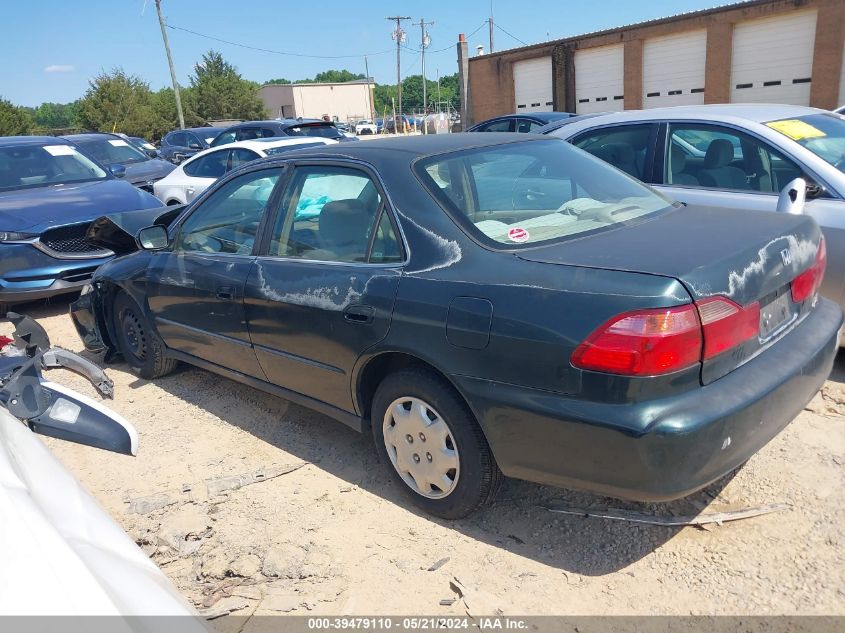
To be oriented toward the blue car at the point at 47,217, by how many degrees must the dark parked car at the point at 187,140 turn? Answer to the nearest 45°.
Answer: approximately 45° to its right

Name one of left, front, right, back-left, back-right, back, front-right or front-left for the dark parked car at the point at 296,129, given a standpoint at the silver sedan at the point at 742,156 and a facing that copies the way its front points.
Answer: back

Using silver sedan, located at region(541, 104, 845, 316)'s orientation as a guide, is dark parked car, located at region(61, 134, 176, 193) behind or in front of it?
behind

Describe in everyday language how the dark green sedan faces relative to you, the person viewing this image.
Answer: facing away from the viewer and to the left of the viewer

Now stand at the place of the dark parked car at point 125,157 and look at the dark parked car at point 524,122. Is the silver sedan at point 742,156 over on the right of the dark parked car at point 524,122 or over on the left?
right

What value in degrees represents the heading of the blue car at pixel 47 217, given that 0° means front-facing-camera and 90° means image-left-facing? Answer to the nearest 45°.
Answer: approximately 315°
